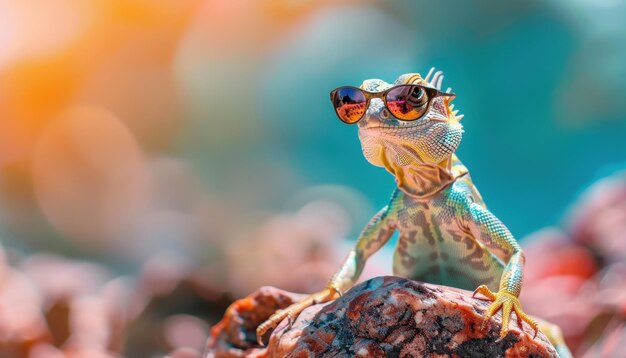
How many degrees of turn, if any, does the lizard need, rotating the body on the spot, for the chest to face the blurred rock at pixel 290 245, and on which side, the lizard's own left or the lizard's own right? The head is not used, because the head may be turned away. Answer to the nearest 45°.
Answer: approximately 135° to the lizard's own right

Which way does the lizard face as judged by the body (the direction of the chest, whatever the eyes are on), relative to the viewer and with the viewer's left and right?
facing the viewer and to the left of the viewer

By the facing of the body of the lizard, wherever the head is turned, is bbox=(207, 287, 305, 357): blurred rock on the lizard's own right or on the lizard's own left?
on the lizard's own right
